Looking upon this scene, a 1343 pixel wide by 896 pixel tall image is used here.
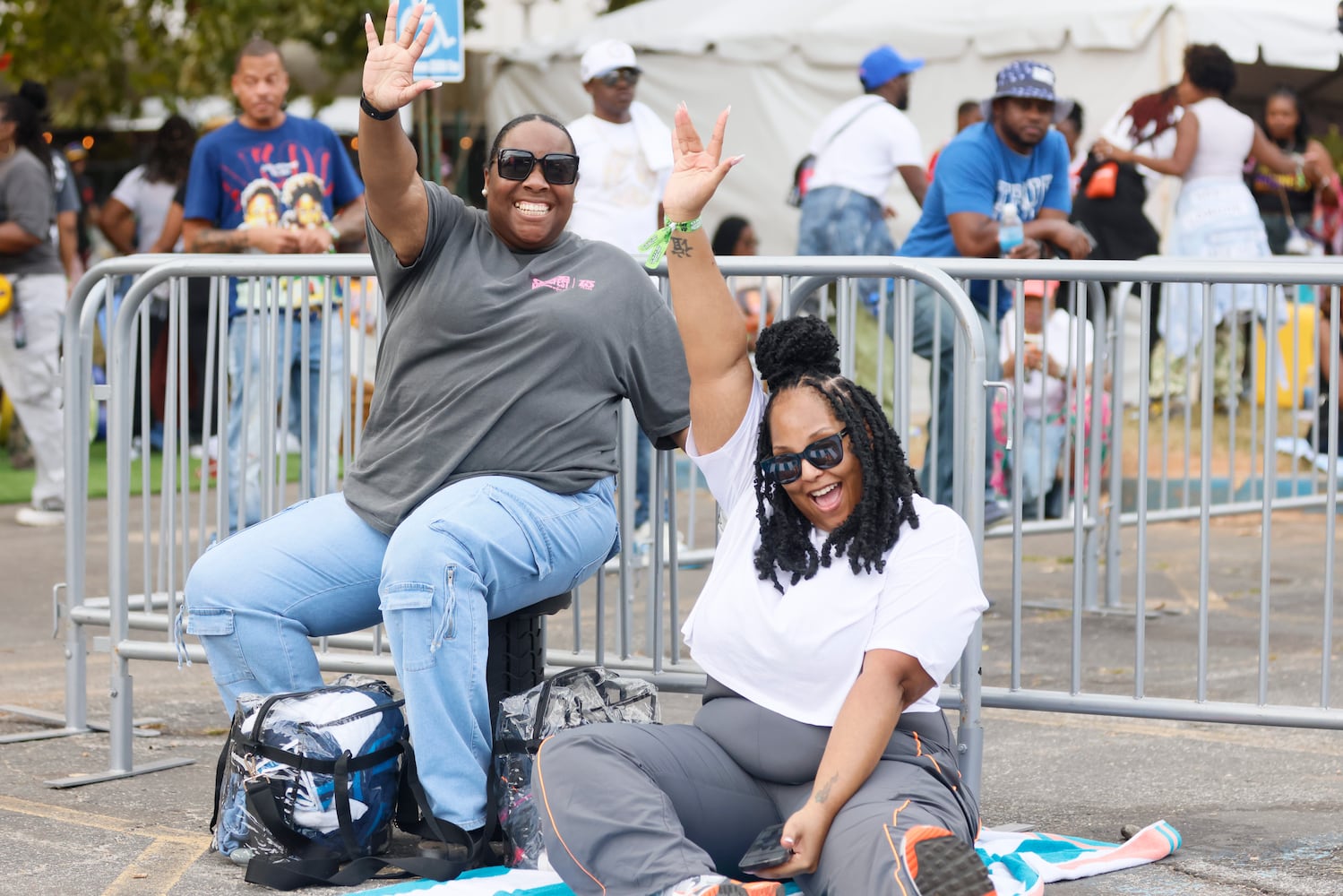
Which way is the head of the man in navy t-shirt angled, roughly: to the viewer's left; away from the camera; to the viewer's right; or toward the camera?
toward the camera

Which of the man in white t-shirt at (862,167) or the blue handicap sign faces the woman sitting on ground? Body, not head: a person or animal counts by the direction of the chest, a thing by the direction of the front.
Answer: the blue handicap sign

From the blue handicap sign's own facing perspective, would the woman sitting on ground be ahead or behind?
ahead

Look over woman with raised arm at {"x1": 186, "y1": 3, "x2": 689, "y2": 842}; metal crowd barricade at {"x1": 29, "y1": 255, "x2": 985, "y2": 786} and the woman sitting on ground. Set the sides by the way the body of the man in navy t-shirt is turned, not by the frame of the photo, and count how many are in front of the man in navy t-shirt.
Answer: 3

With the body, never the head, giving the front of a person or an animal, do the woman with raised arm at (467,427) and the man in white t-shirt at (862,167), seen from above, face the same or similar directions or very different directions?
very different directions

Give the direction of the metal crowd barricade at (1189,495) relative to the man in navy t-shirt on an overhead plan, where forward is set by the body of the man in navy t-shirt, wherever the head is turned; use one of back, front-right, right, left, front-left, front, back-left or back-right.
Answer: front-left

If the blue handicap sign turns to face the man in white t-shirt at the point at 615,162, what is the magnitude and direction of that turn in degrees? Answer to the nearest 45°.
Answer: approximately 45° to its left

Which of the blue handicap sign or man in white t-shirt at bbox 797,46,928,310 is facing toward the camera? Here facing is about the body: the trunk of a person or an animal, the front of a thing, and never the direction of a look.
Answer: the blue handicap sign

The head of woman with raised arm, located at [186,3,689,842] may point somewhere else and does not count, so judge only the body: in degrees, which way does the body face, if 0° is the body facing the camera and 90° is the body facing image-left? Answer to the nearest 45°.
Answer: approximately 45°

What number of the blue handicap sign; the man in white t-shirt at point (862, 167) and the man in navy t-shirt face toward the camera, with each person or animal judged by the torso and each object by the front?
2

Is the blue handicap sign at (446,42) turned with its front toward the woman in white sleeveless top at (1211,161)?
no

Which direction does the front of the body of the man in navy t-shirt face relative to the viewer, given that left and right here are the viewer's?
facing the viewer

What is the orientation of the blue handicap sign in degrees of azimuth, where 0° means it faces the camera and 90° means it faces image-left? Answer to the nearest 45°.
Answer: approximately 0°

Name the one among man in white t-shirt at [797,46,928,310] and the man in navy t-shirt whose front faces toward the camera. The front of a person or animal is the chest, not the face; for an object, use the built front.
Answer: the man in navy t-shirt

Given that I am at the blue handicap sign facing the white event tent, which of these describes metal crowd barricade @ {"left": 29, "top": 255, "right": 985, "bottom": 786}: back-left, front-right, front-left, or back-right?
back-right
